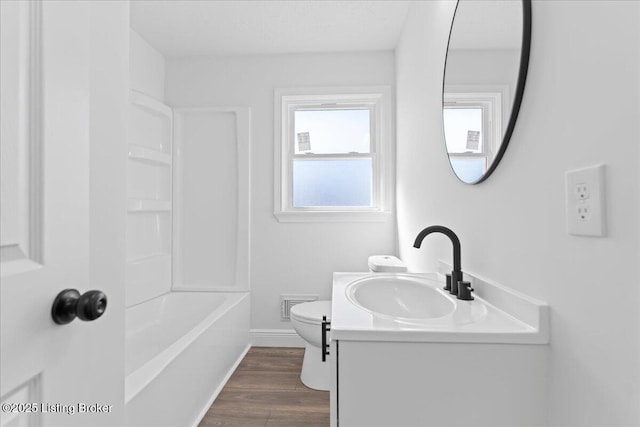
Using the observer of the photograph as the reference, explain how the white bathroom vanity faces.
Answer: facing to the left of the viewer

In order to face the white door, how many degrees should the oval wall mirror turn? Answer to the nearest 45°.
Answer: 0° — it already faces it

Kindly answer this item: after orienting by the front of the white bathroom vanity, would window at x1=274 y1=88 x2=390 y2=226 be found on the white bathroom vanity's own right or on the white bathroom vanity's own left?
on the white bathroom vanity's own right

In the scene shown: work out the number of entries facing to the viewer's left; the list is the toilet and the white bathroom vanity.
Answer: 2

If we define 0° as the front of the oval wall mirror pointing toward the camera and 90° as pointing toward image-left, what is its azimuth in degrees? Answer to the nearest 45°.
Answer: approximately 45°

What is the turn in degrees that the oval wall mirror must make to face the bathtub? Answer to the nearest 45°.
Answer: approximately 45° to its right

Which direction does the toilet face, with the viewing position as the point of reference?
facing to the left of the viewer

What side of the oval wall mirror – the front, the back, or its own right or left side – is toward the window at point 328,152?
right
